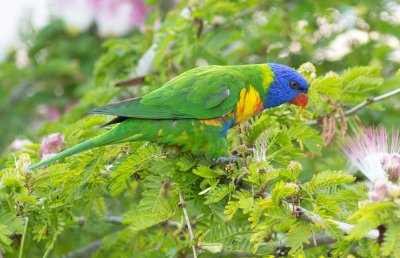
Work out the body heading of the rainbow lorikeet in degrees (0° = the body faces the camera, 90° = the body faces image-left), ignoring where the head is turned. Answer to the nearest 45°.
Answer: approximately 270°

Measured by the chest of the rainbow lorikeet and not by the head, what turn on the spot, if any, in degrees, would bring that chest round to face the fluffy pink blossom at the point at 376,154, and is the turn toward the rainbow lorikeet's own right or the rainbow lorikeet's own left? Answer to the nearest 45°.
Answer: approximately 45° to the rainbow lorikeet's own right

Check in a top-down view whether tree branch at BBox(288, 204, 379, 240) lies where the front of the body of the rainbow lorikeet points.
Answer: yes

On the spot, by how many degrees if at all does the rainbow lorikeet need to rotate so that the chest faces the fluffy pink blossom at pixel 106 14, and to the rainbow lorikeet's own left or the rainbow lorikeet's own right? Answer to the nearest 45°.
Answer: approximately 90° to the rainbow lorikeet's own left

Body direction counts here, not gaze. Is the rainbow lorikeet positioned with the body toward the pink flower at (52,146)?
no

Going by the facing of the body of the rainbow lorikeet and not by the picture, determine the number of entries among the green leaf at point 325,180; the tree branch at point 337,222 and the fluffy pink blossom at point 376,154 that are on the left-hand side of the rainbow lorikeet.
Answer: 0
